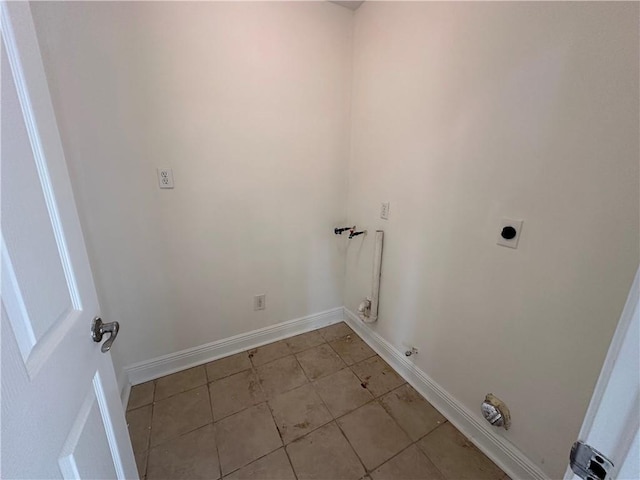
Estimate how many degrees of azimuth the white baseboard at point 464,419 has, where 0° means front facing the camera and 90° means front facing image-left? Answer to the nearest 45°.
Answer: approximately 45°

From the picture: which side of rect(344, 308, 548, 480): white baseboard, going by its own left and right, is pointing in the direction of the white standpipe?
right

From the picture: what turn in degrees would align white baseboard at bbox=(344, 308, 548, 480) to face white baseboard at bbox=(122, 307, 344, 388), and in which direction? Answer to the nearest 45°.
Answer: approximately 45° to its right

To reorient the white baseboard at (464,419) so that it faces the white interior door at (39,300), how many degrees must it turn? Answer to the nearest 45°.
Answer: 0° — it already faces it
